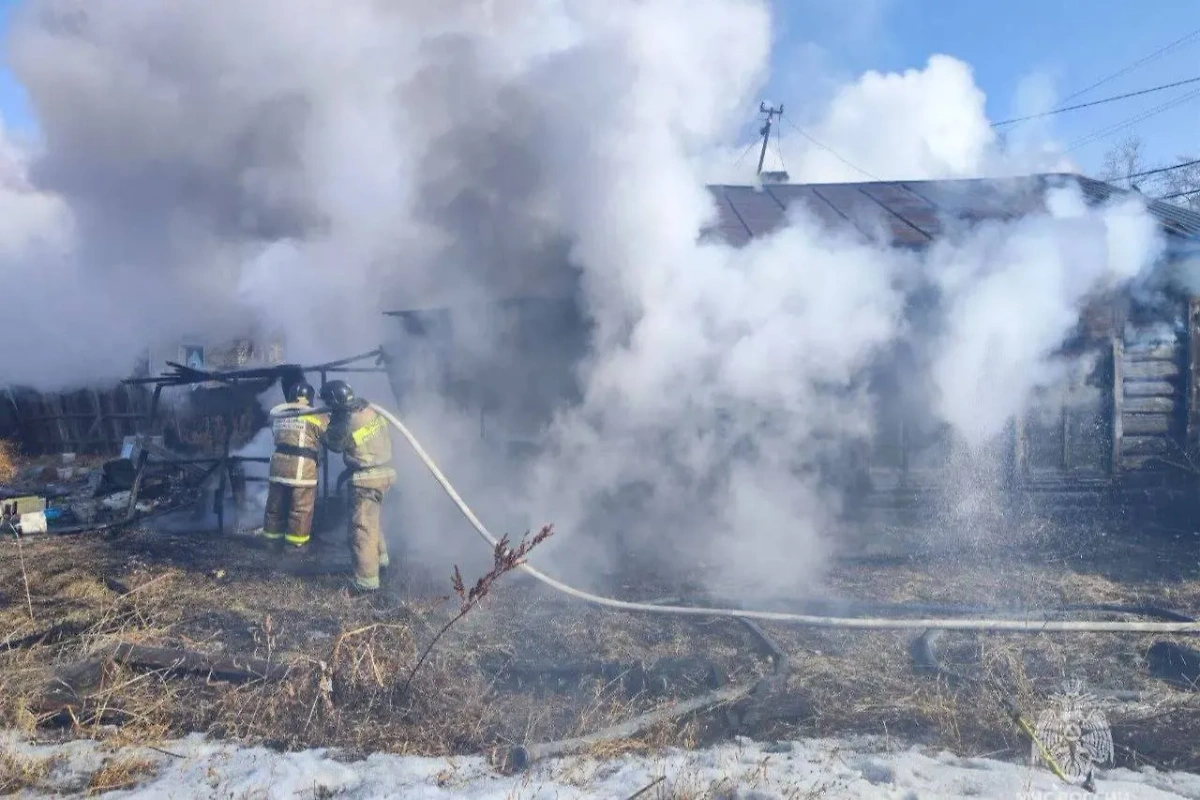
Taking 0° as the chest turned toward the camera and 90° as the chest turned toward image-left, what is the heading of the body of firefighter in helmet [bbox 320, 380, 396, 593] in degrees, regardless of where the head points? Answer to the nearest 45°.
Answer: approximately 90°

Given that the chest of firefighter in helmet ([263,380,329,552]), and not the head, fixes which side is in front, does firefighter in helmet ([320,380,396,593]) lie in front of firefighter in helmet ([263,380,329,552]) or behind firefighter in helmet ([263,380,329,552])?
behind

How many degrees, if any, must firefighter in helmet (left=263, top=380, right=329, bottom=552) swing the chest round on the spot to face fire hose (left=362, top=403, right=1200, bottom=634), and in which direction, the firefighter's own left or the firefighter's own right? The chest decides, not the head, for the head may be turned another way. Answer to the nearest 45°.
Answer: approximately 135° to the firefighter's own right

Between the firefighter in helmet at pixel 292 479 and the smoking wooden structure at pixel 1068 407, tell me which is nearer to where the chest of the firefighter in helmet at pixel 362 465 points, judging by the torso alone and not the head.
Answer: the firefighter in helmet

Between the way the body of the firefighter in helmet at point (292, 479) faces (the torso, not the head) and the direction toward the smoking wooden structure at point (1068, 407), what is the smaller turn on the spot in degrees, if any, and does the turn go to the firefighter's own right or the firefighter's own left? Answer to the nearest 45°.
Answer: approximately 90° to the firefighter's own right

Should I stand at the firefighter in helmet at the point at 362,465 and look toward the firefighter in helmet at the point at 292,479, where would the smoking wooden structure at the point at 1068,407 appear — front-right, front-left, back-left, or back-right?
back-right

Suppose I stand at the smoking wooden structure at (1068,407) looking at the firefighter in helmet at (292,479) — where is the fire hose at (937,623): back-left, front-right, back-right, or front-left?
front-left

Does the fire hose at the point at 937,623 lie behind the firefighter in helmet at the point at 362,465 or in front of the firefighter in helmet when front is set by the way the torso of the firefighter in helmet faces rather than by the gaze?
behind

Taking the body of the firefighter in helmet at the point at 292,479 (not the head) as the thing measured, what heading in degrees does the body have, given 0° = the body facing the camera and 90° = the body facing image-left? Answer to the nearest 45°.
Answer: approximately 180°

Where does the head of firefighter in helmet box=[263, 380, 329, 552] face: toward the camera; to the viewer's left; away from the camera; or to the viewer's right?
away from the camera

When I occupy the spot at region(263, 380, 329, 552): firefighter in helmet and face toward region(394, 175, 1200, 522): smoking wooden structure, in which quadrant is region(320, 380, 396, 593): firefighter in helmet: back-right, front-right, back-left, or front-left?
front-right
